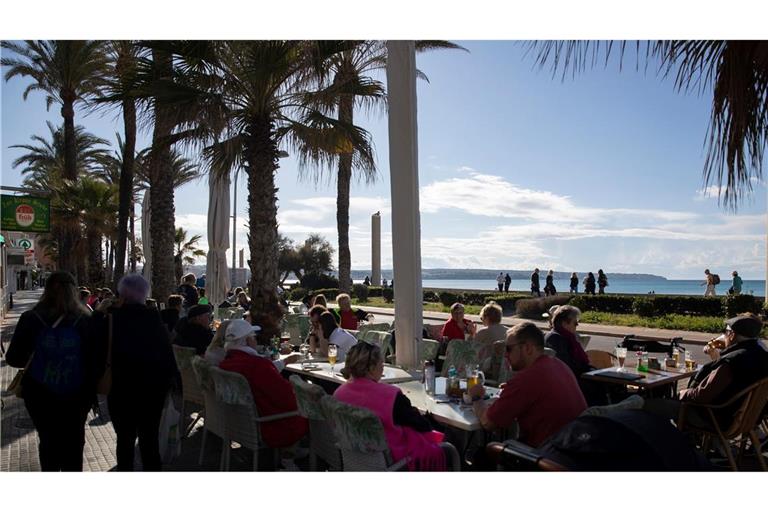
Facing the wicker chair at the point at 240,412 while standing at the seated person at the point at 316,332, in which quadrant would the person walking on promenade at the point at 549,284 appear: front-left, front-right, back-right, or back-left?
back-left

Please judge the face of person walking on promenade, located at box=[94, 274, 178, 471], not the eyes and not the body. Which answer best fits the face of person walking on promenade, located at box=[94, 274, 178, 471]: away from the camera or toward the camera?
away from the camera

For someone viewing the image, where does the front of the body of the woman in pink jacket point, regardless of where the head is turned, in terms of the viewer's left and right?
facing away from the viewer and to the right of the viewer

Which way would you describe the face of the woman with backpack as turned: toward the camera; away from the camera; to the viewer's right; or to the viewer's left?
away from the camera

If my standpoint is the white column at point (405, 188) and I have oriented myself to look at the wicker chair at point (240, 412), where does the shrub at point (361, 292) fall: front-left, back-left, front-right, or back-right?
back-right

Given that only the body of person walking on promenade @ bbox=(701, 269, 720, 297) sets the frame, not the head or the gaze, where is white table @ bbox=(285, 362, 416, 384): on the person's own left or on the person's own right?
on the person's own left

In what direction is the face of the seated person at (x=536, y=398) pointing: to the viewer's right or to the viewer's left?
to the viewer's left

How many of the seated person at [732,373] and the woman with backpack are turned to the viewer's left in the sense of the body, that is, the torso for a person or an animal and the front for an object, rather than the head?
1

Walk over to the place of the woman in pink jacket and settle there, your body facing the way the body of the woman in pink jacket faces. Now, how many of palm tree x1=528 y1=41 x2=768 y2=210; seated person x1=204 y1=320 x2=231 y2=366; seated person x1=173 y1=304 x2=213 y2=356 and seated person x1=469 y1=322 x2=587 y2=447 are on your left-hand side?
2

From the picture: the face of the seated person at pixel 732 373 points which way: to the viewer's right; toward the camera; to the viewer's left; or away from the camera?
to the viewer's left

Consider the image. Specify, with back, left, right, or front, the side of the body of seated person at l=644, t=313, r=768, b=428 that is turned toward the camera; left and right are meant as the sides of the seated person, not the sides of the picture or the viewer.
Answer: left

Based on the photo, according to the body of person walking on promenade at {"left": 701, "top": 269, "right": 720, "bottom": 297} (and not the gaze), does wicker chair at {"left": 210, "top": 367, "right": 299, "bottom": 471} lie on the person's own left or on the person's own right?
on the person's own left
